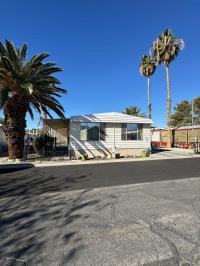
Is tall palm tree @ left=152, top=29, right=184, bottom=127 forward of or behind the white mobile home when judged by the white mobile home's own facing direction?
behind

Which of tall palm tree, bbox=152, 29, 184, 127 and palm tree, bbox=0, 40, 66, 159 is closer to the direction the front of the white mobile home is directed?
the palm tree

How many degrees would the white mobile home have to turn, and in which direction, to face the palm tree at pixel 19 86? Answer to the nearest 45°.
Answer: approximately 45° to its right

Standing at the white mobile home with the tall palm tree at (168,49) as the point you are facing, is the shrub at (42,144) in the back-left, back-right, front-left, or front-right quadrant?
back-left

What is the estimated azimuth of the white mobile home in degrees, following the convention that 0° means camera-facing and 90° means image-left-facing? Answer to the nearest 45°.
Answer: approximately 0°

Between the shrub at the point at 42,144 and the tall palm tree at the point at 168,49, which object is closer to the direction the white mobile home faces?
the shrub

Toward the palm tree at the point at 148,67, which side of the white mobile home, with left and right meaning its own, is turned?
back

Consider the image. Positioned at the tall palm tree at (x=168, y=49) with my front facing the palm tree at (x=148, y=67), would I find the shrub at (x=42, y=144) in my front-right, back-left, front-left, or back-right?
back-left

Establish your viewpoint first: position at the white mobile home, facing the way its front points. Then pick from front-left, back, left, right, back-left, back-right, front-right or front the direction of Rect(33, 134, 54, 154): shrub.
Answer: right
